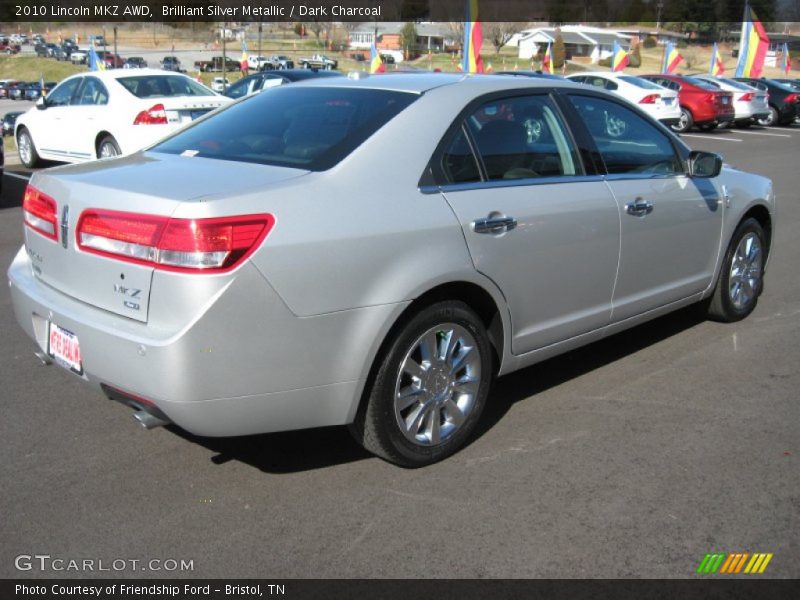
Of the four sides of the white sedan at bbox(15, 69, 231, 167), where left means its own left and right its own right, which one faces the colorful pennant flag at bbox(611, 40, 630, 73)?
right

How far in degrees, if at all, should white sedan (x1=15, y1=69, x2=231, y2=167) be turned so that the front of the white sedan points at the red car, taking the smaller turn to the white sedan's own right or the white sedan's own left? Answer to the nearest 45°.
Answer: approximately 90° to the white sedan's own right

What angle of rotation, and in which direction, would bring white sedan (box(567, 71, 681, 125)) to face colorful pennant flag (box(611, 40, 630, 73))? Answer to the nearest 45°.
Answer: approximately 45° to its right

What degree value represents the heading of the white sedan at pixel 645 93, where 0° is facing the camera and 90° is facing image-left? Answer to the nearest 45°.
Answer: approximately 135°

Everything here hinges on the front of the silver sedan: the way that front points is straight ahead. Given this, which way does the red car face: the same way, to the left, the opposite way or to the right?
to the left

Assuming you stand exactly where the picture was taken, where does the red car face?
facing away from the viewer and to the left of the viewer

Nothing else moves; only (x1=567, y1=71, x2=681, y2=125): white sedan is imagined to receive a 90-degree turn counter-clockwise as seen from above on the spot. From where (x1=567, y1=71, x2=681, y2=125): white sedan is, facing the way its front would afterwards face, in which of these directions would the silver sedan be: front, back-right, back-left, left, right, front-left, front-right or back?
front-left

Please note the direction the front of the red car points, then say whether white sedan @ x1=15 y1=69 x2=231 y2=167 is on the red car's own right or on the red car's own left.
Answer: on the red car's own left

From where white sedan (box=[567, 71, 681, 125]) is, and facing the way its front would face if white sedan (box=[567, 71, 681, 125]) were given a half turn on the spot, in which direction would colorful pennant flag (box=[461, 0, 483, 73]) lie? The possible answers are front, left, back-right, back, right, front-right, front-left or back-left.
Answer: back-right

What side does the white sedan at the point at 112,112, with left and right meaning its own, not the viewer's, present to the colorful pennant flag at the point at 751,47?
right

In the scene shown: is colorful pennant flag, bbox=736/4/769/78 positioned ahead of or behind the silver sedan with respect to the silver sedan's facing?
ahead

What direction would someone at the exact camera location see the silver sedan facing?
facing away from the viewer and to the right of the viewer
